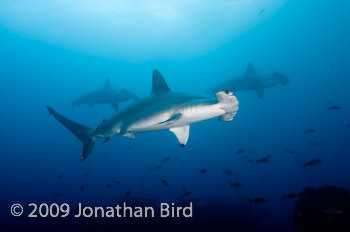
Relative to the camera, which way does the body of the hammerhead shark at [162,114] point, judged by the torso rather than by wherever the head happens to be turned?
to the viewer's right
